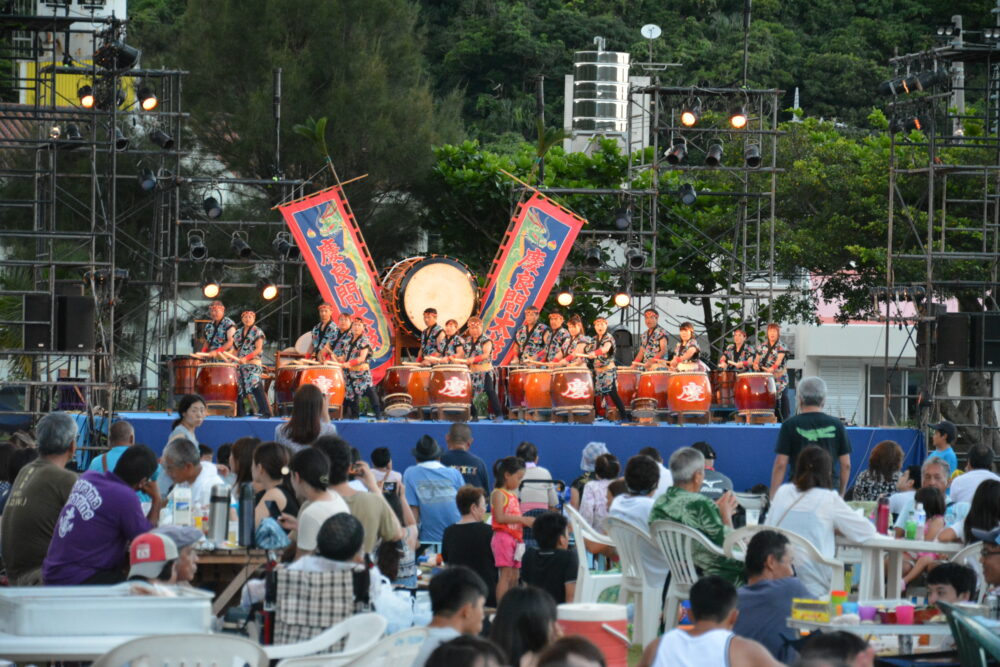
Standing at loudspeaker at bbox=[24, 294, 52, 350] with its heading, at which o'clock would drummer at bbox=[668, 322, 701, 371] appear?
The drummer is roughly at 9 o'clock from the loudspeaker.

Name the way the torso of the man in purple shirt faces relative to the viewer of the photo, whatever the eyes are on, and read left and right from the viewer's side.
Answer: facing away from the viewer and to the right of the viewer

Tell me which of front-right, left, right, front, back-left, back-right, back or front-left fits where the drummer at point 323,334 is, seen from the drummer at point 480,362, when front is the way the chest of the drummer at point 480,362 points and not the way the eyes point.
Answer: front-right

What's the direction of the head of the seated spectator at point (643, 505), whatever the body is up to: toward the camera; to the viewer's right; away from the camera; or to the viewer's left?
away from the camera

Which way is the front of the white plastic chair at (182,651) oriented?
away from the camera

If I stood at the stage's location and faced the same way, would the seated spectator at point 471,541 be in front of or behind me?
in front

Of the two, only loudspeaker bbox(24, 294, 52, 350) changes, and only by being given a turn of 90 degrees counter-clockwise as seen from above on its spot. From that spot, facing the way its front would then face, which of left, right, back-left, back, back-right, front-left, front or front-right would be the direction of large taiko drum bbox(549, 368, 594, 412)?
front

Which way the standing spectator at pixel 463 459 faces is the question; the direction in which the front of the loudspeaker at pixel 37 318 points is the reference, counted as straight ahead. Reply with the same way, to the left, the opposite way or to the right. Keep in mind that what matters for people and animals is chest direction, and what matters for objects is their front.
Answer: the opposite way

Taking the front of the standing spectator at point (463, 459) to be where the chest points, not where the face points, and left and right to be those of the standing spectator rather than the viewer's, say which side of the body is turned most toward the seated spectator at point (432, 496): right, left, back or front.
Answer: back

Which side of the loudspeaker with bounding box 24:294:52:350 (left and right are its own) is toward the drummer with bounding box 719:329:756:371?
left

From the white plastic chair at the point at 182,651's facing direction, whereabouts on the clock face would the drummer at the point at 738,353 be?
The drummer is roughly at 1 o'clock from the white plastic chair.

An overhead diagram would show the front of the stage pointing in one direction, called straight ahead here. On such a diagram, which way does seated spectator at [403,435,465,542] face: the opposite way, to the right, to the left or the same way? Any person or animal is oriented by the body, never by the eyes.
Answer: the opposite way

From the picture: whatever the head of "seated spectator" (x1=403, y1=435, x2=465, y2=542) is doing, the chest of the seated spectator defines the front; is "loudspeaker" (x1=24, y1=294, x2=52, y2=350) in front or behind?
in front

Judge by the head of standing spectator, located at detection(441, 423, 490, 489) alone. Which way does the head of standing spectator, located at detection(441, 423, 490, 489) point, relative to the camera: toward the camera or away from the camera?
away from the camera
